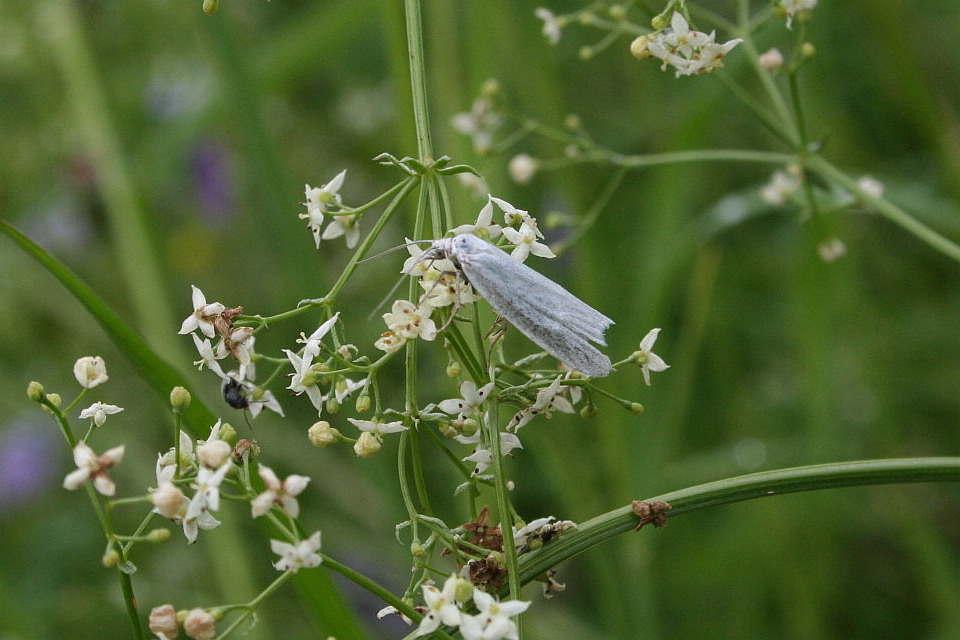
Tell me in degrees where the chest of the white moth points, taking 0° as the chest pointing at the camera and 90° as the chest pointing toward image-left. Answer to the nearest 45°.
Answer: approximately 90°
